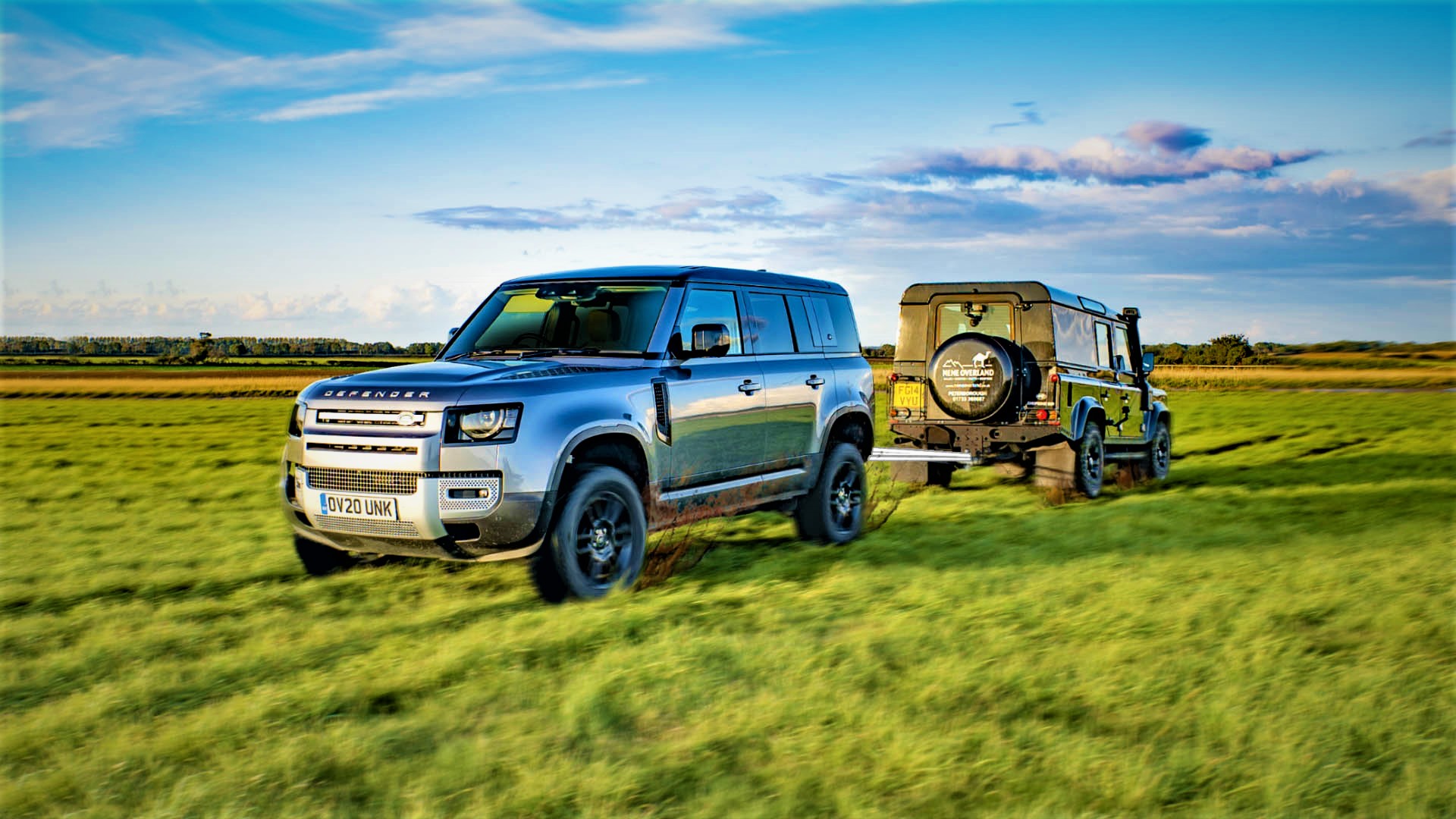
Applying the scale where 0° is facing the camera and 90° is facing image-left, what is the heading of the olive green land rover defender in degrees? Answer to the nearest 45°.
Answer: approximately 225°

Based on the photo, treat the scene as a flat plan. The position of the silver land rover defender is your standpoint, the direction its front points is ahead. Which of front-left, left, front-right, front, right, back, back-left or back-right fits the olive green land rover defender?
back

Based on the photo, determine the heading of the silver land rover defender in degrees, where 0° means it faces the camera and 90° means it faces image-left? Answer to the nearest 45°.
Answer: approximately 45°

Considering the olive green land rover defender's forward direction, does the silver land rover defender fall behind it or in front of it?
behind

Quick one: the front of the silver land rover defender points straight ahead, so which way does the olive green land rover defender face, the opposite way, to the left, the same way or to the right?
the opposite way
